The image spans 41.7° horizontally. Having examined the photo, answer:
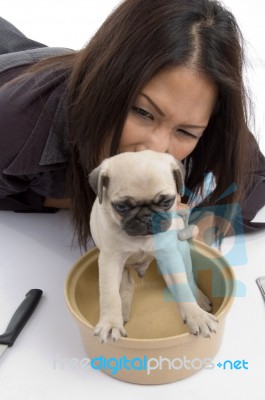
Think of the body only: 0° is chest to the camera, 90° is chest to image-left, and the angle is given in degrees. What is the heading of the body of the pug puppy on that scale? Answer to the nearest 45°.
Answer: approximately 0°
